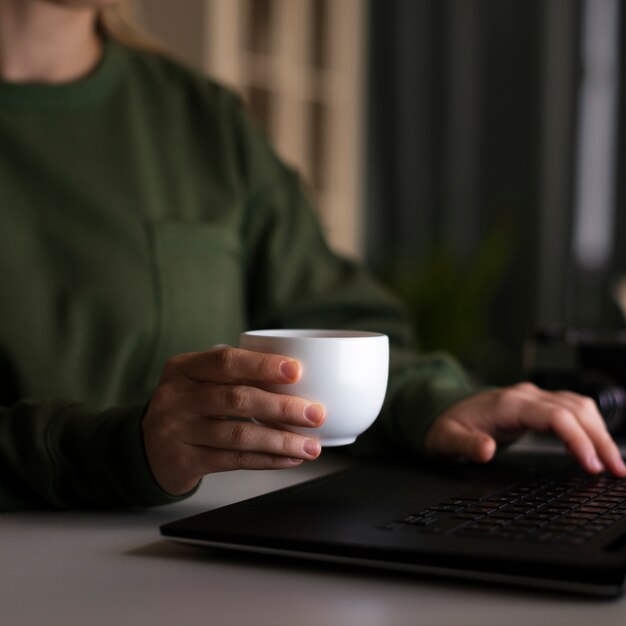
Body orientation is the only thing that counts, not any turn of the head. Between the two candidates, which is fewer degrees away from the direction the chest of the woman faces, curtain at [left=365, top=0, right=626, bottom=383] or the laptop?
the laptop

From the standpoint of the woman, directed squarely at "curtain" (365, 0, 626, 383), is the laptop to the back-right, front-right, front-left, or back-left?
back-right

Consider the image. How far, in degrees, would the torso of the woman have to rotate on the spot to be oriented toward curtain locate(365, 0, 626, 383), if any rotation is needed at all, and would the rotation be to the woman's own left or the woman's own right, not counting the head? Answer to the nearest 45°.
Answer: approximately 135° to the woman's own left

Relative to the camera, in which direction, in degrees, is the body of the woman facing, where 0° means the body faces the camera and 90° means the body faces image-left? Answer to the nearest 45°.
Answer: approximately 315°
